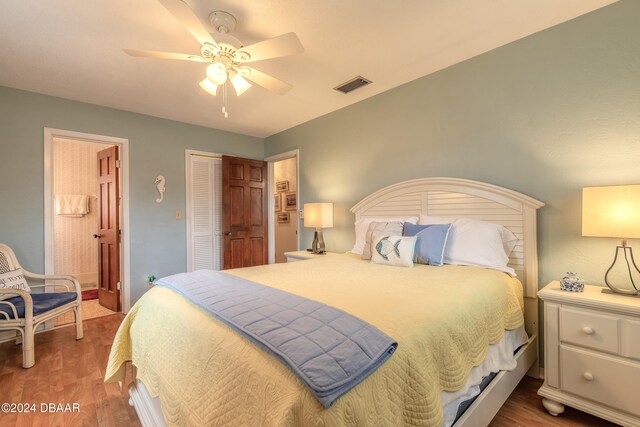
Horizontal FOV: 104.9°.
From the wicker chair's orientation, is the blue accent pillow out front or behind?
out front

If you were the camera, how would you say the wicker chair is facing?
facing the viewer and to the right of the viewer

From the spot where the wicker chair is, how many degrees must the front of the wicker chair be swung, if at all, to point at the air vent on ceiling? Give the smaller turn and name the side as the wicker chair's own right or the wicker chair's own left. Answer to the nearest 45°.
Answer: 0° — it already faces it

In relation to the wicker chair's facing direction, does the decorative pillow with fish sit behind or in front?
in front

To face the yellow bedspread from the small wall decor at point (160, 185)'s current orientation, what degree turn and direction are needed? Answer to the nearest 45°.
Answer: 0° — it already faces it

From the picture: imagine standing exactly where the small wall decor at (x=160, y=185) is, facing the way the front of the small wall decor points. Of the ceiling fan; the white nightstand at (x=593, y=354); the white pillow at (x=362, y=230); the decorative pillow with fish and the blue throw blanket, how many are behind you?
0

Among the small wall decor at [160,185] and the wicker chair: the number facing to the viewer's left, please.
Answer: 0

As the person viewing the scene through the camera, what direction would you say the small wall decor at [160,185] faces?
facing the viewer

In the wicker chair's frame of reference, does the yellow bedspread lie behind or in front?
in front

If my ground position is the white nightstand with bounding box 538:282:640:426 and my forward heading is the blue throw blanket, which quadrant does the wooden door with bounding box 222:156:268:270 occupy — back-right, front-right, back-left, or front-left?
front-right

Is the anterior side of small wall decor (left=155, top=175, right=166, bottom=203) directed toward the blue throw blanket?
yes

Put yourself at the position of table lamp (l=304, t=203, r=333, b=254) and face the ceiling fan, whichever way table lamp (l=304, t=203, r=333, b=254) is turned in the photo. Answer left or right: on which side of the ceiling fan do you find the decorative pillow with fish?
left

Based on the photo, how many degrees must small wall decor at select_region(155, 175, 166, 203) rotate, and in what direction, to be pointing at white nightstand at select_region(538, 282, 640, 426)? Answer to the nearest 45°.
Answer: approximately 45° to its left

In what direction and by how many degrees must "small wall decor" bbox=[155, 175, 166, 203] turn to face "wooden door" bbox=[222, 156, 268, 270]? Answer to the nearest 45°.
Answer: approximately 90° to its left

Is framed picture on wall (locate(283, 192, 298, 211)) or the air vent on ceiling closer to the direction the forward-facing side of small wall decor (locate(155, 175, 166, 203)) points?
the air vent on ceiling

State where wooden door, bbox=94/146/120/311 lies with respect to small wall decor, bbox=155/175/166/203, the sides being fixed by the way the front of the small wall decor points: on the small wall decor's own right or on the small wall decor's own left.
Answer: on the small wall decor's own right

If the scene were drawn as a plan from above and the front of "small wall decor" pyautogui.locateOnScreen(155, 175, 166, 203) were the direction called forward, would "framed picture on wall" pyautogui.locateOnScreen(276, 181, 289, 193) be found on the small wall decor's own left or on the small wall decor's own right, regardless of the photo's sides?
on the small wall decor's own left
